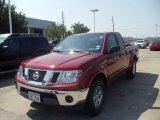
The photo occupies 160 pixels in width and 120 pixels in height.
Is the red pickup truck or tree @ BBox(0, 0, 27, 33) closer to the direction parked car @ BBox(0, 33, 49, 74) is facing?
the red pickup truck

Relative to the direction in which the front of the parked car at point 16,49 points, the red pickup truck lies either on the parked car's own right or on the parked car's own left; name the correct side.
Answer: on the parked car's own left

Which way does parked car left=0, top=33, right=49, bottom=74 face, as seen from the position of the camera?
facing the viewer and to the left of the viewer

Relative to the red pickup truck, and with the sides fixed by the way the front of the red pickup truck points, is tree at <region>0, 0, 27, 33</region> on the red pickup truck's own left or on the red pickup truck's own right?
on the red pickup truck's own right

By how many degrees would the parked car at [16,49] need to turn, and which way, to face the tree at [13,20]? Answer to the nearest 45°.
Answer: approximately 135° to its right

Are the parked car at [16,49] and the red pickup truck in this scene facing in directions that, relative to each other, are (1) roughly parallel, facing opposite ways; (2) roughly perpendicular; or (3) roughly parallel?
roughly parallel

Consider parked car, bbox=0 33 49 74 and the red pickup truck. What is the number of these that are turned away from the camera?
0
